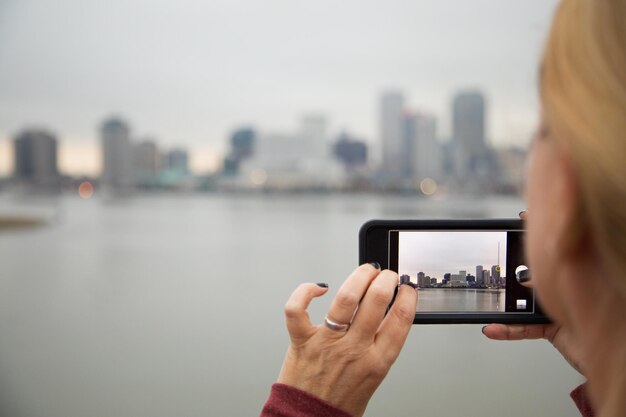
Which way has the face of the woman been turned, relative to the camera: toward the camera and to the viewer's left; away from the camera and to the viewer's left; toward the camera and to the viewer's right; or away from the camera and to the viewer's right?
away from the camera and to the viewer's left

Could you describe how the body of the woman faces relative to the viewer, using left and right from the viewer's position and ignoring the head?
facing away from the viewer and to the left of the viewer
